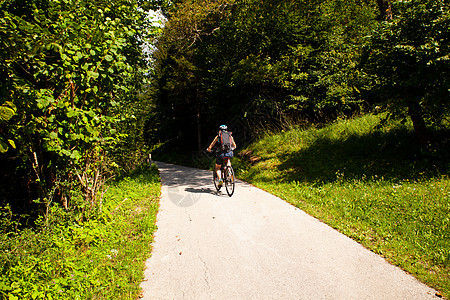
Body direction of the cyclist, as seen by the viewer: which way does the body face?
away from the camera

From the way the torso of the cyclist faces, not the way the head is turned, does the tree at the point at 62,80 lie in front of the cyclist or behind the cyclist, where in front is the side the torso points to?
behind

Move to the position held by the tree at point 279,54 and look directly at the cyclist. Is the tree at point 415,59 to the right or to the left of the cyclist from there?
left
